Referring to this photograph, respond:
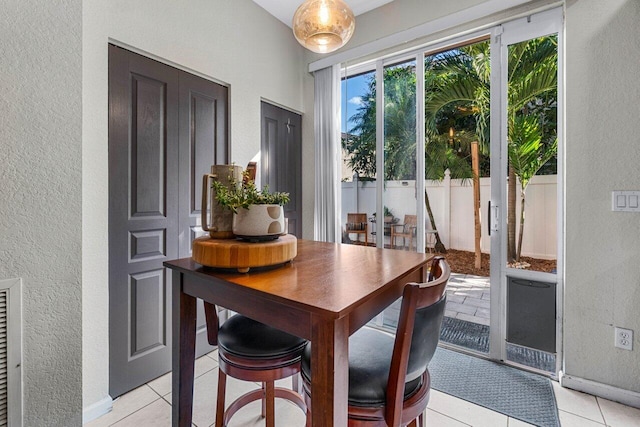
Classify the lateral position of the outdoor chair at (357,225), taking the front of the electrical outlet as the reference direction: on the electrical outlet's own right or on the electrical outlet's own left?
on the electrical outlet's own right

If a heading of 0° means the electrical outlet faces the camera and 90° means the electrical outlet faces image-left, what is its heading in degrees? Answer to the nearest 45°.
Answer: approximately 45°

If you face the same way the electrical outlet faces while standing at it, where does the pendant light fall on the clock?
The pendant light is roughly at 12 o'clock from the electrical outlet.

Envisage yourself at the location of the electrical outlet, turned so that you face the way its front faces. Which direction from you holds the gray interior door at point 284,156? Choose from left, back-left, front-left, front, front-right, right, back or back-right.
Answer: front-right

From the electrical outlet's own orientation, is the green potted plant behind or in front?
in front

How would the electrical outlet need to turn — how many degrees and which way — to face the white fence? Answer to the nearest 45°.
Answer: approximately 90° to its right

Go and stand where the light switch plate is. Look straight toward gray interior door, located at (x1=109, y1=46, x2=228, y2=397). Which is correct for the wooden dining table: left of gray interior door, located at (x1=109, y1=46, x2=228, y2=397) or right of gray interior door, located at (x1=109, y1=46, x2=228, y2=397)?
left

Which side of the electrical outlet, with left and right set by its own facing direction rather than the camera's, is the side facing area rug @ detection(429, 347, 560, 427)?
front

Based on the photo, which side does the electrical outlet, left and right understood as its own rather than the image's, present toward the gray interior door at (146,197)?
front
